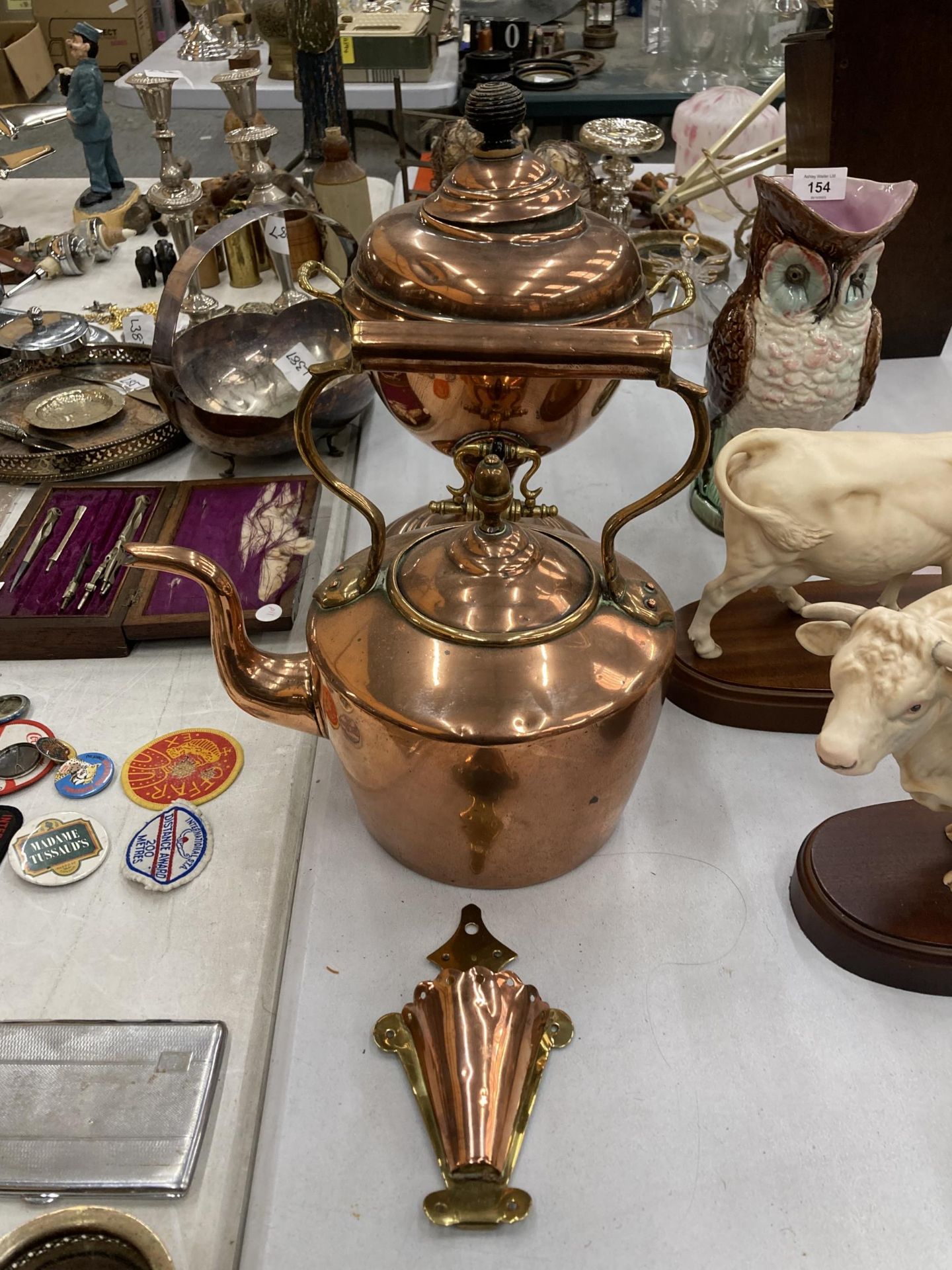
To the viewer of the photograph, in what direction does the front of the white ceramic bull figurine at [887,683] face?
facing the viewer and to the left of the viewer

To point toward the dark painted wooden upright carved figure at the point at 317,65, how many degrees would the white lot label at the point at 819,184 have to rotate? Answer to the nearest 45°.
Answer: approximately 135° to its right

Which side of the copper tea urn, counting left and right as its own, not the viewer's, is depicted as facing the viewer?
front

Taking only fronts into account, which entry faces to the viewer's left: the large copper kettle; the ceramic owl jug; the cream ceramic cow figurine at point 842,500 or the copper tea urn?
the large copper kettle

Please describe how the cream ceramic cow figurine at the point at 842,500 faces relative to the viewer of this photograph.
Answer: facing to the right of the viewer

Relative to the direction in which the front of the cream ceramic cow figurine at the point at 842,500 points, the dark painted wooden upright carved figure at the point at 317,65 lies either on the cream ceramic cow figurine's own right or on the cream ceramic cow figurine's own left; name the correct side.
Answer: on the cream ceramic cow figurine's own left

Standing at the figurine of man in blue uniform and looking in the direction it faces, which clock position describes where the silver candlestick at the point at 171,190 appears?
The silver candlestick is roughly at 9 o'clock from the figurine of man in blue uniform.

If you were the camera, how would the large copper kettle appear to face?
facing to the left of the viewer

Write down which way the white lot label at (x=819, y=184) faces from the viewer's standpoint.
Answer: facing the viewer
